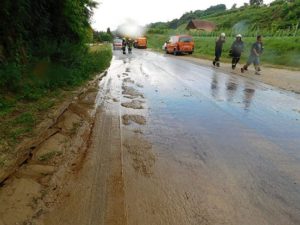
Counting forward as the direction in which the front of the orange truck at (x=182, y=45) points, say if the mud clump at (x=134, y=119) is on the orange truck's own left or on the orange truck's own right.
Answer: on the orange truck's own left

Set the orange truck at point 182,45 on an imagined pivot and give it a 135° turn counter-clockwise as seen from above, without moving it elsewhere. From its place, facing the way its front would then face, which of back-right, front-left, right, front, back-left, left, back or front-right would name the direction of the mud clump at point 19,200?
front

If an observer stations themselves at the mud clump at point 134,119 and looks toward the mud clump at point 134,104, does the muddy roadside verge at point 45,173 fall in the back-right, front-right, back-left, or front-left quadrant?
back-left

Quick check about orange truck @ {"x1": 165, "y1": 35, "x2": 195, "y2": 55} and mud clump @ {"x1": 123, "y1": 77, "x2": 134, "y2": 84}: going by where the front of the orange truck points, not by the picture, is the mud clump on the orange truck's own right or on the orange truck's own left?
on the orange truck's own left

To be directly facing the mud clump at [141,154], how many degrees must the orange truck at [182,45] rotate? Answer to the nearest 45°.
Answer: approximately 135° to its left

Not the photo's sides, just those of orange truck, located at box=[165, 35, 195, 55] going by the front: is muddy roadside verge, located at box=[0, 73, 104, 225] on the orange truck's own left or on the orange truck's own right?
on the orange truck's own left

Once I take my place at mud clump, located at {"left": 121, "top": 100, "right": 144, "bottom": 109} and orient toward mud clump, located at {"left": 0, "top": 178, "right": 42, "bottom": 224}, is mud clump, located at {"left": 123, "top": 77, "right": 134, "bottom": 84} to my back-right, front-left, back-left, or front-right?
back-right
